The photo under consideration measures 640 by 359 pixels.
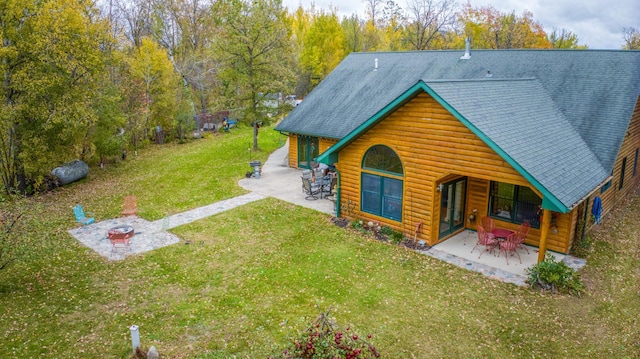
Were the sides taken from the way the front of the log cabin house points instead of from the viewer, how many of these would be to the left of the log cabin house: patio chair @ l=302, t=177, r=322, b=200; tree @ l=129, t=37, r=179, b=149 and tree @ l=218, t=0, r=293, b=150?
0

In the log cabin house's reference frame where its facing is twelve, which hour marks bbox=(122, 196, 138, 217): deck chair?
The deck chair is roughly at 1 o'clock from the log cabin house.

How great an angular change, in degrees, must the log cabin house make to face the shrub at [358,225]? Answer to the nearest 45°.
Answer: approximately 45° to its right

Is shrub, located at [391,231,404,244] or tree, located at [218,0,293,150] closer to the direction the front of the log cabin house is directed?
the shrub

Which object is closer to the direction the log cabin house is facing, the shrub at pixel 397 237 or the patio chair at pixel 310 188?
the shrub

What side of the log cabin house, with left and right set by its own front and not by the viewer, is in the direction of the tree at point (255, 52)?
right

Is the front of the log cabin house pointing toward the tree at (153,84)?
no

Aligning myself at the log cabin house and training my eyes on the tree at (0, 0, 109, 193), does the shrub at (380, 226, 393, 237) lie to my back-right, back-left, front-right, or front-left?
front-left

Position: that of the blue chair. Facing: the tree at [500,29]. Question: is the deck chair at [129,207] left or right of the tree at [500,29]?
right

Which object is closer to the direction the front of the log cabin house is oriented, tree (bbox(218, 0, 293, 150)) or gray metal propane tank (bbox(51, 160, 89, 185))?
the gray metal propane tank

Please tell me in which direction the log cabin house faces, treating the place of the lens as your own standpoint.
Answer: facing the viewer and to the left of the viewer

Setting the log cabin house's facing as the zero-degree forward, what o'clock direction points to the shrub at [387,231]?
The shrub is roughly at 1 o'clock from the log cabin house.

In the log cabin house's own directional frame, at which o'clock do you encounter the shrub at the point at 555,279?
The shrub is roughly at 10 o'clock from the log cabin house.

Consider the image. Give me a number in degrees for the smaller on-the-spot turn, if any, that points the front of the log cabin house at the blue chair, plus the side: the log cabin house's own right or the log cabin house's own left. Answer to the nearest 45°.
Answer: approximately 45° to the log cabin house's own right

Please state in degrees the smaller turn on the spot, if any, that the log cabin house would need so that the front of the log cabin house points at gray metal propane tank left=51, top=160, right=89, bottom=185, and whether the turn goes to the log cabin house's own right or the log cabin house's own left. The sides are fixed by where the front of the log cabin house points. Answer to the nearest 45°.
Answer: approximately 45° to the log cabin house's own right

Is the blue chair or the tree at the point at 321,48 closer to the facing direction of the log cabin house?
the blue chair

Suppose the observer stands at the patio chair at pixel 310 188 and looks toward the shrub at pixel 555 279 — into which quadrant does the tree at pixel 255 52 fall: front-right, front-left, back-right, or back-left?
back-left

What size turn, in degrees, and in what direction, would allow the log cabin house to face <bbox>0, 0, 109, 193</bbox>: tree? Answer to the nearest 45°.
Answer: approximately 45° to its right

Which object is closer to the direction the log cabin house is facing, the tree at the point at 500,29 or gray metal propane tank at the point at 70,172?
the gray metal propane tank

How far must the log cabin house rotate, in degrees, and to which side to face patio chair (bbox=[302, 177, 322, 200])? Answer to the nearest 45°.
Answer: approximately 45° to its right

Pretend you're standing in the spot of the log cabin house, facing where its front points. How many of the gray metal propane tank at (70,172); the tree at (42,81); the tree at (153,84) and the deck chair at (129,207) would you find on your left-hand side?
0

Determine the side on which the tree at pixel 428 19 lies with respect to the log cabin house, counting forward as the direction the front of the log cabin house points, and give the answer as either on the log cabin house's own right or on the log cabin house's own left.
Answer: on the log cabin house's own right
